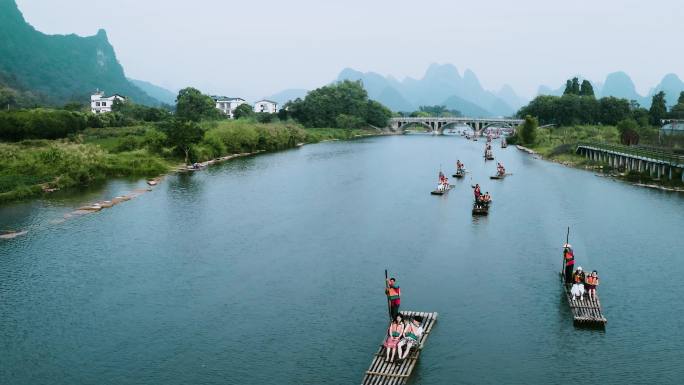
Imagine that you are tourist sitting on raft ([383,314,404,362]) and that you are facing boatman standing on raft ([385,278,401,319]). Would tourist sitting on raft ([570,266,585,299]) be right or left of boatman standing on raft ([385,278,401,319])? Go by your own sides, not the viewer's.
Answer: right

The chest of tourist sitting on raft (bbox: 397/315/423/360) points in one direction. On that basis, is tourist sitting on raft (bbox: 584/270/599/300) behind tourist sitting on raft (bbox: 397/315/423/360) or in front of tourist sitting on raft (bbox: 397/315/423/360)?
behind

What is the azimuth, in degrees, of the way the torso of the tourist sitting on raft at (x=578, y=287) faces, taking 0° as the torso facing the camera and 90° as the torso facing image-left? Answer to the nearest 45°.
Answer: approximately 0°

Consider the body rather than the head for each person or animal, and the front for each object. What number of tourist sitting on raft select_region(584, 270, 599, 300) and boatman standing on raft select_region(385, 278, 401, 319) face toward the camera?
2

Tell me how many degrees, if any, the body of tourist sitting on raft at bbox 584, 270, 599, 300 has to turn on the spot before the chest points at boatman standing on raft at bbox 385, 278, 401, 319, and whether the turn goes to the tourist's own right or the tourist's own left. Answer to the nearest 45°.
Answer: approximately 45° to the tourist's own right

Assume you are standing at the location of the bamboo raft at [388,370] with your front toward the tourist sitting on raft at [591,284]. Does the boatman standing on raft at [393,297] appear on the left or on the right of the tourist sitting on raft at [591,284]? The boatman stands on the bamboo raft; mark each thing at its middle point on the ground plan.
left

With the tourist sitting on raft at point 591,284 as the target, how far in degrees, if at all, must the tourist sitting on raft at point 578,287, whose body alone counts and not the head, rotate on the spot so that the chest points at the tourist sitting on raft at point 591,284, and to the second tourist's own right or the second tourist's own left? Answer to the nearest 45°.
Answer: approximately 135° to the second tourist's own left

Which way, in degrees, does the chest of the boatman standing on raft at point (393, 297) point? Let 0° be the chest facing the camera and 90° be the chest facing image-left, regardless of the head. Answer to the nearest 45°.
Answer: approximately 0°
